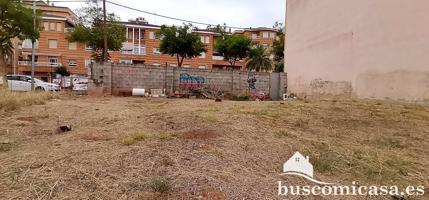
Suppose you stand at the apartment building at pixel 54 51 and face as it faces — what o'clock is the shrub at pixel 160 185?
The shrub is roughly at 12 o'clock from the apartment building.

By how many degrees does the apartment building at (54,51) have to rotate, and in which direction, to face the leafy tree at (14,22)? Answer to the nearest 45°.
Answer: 0° — it already faces it

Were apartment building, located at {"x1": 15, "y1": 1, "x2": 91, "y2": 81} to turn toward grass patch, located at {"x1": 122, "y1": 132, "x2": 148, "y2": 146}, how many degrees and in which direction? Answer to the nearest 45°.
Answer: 0° — it already faces it

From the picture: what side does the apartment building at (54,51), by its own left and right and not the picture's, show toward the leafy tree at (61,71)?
front

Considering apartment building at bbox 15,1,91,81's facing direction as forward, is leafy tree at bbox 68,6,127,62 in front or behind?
in front

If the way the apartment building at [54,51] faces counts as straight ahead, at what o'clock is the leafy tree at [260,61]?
The leafy tree is roughly at 10 o'clock from the apartment building.

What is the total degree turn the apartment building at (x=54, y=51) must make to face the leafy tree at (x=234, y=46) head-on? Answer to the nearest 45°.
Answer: approximately 45° to its left

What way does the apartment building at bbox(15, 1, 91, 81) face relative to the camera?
toward the camera
